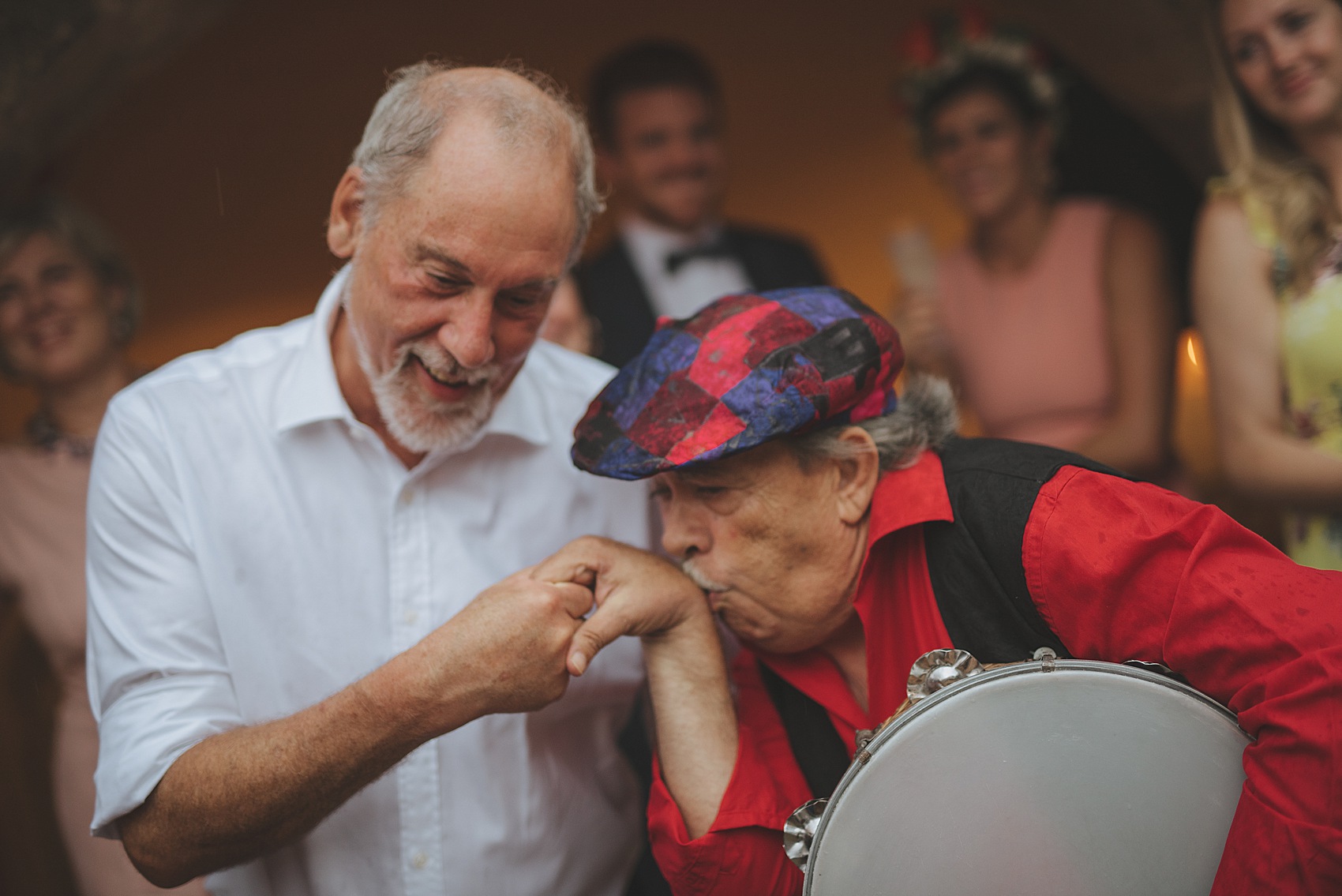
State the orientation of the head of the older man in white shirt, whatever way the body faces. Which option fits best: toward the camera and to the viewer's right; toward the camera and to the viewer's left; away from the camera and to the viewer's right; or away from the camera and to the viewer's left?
toward the camera and to the viewer's right

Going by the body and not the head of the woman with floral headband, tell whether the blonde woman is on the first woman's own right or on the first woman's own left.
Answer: on the first woman's own left

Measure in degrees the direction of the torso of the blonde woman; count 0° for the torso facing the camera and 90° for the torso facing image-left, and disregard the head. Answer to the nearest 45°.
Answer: approximately 315°

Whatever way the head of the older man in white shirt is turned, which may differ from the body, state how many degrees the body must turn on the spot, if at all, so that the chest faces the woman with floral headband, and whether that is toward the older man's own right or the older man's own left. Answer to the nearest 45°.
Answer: approximately 90° to the older man's own left

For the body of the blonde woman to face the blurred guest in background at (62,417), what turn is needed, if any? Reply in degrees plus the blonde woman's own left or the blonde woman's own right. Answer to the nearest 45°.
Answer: approximately 135° to the blonde woman's own right
